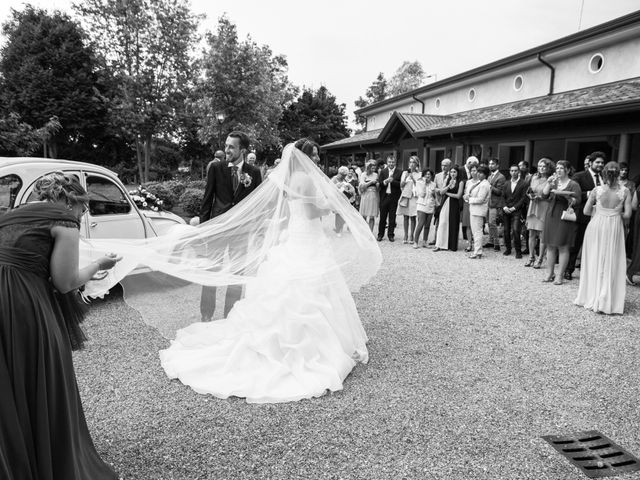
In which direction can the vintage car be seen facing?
to the viewer's right

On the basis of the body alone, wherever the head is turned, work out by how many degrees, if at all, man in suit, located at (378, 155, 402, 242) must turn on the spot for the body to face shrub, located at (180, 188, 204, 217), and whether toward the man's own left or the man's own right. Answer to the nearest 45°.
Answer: approximately 135° to the man's own right

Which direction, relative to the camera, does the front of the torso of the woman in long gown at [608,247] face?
away from the camera

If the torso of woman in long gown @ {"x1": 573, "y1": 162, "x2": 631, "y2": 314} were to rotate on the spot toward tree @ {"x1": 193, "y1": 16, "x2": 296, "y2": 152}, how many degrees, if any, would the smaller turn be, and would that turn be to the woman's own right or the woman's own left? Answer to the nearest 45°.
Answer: approximately 45° to the woman's own left

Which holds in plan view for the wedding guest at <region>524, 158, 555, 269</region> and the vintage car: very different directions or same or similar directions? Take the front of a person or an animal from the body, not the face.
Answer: very different directions

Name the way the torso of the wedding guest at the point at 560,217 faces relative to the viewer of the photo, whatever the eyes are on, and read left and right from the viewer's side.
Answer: facing the viewer and to the left of the viewer

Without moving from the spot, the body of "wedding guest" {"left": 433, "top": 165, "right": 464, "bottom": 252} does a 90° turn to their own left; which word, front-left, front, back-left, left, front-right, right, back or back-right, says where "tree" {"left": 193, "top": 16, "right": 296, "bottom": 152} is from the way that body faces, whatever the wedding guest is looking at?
back

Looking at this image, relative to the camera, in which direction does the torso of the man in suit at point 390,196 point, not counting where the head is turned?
toward the camera

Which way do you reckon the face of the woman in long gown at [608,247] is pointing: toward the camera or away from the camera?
away from the camera

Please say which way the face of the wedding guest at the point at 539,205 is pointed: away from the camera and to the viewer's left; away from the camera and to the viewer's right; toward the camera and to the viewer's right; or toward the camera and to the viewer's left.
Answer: toward the camera and to the viewer's left

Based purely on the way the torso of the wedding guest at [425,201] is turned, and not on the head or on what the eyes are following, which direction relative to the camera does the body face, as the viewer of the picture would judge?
toward the camera

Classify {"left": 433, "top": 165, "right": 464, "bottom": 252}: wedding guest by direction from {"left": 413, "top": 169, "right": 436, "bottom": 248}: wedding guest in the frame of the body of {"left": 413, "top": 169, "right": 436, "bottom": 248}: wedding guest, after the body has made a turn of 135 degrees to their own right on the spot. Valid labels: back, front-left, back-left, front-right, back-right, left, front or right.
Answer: back

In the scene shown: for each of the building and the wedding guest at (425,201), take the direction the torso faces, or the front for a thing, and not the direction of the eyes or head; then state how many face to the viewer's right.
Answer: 0

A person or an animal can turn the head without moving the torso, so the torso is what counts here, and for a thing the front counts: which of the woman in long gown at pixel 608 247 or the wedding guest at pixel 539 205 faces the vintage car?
the wedding guest

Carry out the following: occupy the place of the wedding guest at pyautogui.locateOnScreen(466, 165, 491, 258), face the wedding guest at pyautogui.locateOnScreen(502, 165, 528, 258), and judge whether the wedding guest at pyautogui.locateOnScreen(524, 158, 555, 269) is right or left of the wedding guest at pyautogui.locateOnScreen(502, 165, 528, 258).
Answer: right

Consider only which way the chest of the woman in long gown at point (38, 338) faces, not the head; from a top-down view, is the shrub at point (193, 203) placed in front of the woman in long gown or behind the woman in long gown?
in front
